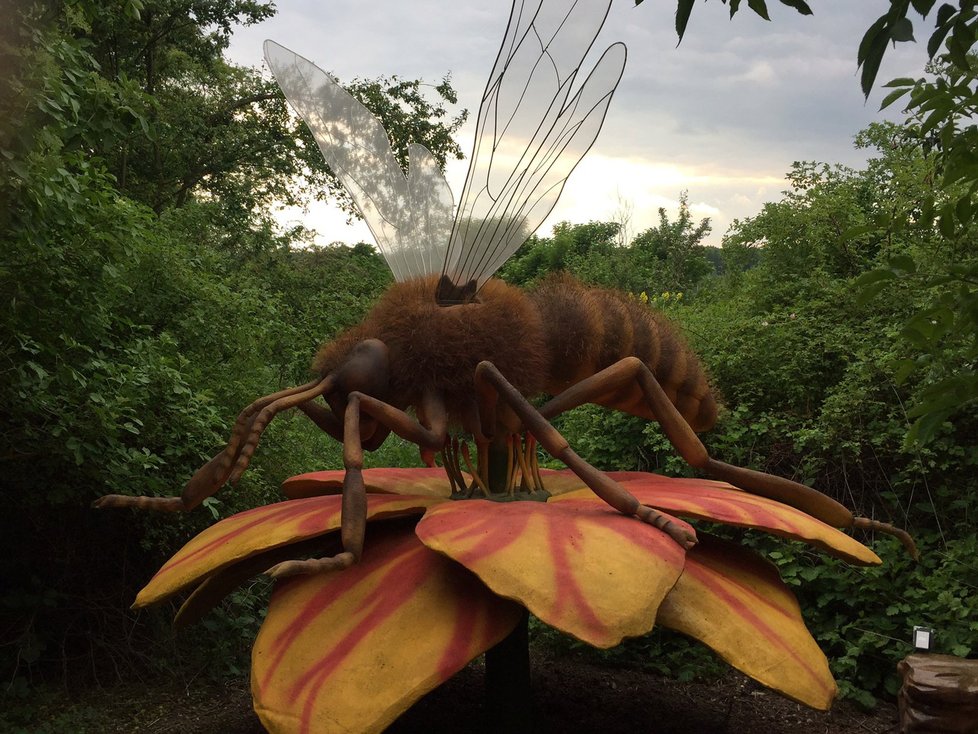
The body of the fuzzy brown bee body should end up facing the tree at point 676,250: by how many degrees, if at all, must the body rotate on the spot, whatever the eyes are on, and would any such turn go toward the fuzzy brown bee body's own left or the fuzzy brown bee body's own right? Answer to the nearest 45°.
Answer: approximately 90° to the fuzzy brown bee body's own right

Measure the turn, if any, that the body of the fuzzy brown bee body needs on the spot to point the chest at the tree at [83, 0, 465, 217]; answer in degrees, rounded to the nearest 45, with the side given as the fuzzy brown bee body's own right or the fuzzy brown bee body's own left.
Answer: approximately 45° to the fuzzy brown bee body's own right

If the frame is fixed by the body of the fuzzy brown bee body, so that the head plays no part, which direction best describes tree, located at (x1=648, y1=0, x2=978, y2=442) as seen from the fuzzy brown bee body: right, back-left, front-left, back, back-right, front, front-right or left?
back

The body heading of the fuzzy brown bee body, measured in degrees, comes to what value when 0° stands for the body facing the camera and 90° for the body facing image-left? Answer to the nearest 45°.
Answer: approximately 90°
